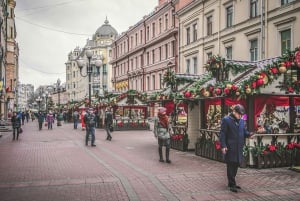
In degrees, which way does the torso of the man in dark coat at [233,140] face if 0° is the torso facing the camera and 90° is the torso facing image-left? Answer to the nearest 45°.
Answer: approximately 315°

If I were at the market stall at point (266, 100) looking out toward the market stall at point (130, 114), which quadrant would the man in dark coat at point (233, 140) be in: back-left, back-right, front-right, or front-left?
back-left

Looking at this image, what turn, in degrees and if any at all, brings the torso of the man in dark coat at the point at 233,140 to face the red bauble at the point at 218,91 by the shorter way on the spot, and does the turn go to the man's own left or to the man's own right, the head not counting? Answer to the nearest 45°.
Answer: approximately 135° to the man's own left

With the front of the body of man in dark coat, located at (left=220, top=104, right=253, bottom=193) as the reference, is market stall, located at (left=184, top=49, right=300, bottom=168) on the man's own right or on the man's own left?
on the man's own left
